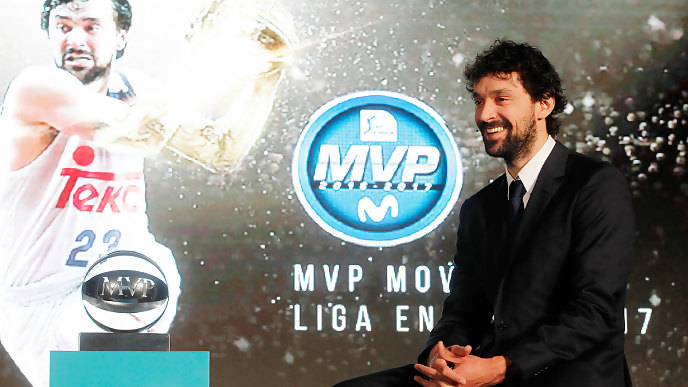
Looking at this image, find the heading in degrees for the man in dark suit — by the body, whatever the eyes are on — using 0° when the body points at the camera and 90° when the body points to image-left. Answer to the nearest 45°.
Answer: approximately 45°
